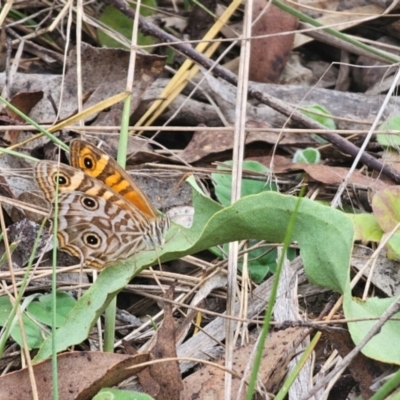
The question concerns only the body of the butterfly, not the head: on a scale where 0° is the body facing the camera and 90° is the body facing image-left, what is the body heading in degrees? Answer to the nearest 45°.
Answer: approximately 270°

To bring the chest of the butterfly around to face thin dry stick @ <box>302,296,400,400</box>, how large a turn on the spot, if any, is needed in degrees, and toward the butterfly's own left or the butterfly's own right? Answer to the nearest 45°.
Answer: approximately 45° to the butterfly's own right

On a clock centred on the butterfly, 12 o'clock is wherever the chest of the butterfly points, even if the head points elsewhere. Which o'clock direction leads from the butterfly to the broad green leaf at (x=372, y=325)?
The broad green leaf is roughly at 1 o'clock from the butterfly.

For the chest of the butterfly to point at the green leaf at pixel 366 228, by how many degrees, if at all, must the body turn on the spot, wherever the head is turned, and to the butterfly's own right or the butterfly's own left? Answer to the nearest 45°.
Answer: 0° — it already faces it
